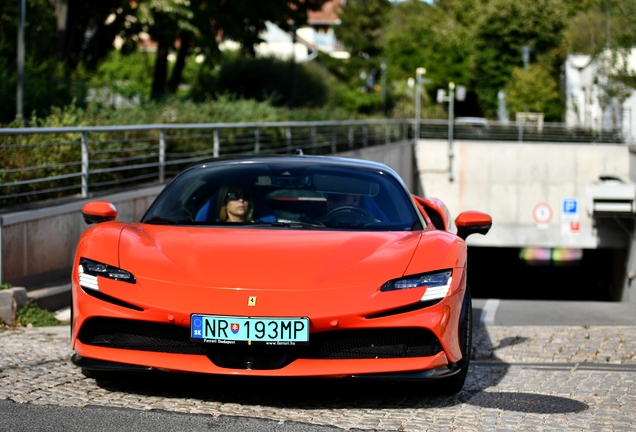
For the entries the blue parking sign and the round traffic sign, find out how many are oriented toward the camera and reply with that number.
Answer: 2

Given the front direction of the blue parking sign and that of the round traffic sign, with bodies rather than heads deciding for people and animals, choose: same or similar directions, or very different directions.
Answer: same or similar directions

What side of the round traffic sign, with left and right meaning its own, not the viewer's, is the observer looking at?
front

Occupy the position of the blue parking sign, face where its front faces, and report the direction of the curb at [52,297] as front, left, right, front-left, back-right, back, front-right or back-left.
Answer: front

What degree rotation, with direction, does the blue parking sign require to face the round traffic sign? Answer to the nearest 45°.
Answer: approximately 135° to its right

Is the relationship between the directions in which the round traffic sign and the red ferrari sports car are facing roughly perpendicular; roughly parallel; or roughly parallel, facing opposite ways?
roughly parallel

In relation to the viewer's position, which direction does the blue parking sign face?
facing the viewer

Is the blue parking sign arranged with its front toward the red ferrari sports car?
yes

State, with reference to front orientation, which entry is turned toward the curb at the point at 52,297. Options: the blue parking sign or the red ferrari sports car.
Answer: the blue parking sign

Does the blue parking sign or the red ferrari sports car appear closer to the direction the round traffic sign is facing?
the red ferrari sports car

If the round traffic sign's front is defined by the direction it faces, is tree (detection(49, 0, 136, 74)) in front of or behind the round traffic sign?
in front
